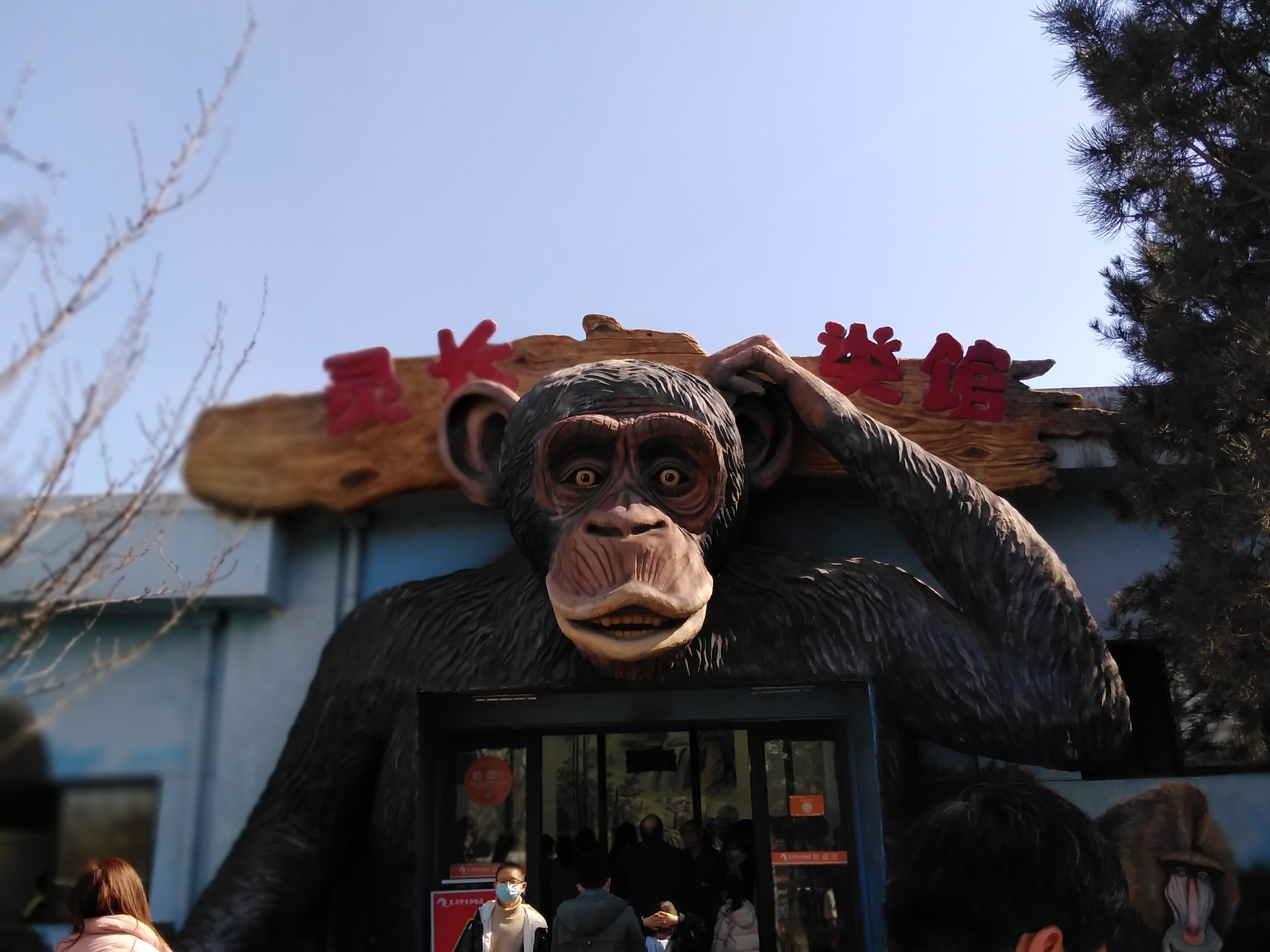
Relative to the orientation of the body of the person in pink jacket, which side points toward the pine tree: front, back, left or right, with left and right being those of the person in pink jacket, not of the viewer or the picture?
right

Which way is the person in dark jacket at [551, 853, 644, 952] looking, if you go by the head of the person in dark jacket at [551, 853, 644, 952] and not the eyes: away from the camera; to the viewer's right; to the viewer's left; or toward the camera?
away from the camera

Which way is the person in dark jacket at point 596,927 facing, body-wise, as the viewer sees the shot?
away from the camera

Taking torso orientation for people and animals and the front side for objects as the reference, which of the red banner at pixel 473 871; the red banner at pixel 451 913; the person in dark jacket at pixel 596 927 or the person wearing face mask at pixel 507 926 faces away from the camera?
the person in dark jacket

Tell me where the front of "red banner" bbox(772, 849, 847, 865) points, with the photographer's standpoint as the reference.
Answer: facing the viewer

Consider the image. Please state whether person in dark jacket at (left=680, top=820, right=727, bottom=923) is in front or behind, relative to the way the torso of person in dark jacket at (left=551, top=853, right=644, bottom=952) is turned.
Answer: in front

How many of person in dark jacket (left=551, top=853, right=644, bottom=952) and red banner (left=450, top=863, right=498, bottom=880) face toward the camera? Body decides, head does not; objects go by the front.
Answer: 1

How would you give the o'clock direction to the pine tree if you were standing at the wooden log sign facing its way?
The pine tree is roughly at 10 o'clock from the wooden log sign.

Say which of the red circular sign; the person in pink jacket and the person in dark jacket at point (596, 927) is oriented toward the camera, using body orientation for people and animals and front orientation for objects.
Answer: the red circular sign

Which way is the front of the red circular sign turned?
toward the camera
